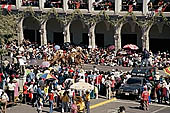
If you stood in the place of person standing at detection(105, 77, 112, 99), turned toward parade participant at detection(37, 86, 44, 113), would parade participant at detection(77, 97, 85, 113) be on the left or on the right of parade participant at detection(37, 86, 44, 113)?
left

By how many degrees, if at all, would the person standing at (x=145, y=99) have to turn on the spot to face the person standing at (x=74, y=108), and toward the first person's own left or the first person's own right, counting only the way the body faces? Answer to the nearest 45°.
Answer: approximately 135° to the first person's own left

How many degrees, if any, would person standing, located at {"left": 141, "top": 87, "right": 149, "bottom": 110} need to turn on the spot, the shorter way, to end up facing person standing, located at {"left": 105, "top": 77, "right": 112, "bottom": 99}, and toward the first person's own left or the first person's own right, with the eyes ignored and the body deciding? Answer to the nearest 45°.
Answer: approximately 45° to the first person's own left

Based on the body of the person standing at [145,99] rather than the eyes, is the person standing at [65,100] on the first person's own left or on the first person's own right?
on the first person's own left

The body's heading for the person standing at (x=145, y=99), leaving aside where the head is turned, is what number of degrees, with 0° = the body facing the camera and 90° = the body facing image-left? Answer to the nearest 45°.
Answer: approximately 180°
